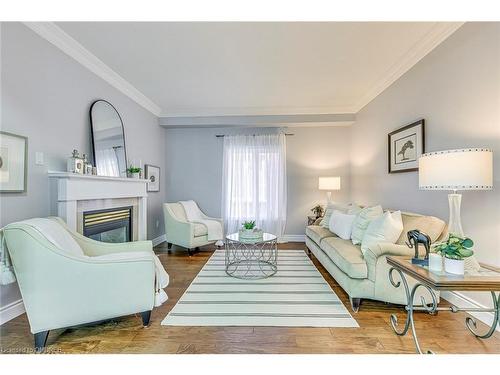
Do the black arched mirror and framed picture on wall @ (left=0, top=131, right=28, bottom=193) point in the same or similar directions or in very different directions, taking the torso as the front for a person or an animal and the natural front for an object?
same or similar directions

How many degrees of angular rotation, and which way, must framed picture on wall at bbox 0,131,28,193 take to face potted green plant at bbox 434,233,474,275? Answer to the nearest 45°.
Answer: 0° — it already faces it

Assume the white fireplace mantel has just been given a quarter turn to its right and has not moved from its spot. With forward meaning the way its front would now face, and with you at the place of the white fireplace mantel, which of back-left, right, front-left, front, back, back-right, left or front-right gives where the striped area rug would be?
left

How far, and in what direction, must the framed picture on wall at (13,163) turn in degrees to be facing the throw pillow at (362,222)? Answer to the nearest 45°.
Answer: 0° — it already faces it

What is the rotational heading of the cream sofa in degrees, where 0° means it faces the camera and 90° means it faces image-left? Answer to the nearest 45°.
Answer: approximately 45°

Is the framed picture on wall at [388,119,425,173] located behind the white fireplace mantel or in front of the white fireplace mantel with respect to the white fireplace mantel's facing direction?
in front

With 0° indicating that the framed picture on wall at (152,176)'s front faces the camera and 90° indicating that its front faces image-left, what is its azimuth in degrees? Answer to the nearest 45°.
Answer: approximately 315°

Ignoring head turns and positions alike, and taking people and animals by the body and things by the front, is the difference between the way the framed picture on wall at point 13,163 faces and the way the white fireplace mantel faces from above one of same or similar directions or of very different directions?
same or similar directions

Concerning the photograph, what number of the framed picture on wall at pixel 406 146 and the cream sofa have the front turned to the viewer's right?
0

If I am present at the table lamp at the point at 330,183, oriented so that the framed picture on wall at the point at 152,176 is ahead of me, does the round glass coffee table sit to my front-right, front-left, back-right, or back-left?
front-left

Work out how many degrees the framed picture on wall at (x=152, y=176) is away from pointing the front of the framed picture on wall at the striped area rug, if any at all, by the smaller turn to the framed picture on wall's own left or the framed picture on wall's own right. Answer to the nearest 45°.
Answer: approximately 45° to the framed picture on wall's own right

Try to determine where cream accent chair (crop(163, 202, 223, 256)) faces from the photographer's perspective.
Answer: facing the viewer and to the right of the viewer

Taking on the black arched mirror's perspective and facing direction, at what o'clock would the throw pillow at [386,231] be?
The throw pillow is roughly at 12 o'clock from the black arched mirror.

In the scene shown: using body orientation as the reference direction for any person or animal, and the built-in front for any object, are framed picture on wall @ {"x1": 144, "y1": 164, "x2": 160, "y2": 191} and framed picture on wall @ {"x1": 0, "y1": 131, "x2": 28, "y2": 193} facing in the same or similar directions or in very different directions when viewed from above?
same or similar directions
